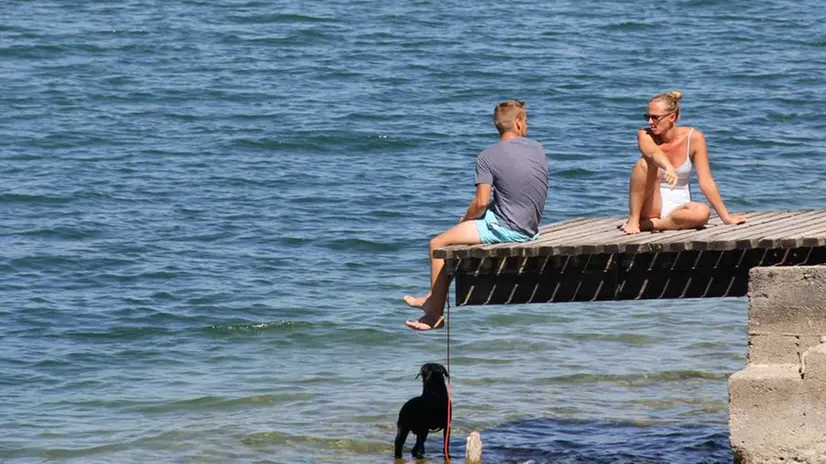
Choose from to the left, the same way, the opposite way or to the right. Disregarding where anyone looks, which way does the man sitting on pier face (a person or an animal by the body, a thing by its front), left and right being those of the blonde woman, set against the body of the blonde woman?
to the right

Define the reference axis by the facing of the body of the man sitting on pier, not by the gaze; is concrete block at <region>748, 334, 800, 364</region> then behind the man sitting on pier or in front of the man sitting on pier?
behind

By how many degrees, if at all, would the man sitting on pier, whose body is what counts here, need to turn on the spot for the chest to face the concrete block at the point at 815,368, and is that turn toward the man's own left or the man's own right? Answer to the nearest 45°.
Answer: approximately 180°

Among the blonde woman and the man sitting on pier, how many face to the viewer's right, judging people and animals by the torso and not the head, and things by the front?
0

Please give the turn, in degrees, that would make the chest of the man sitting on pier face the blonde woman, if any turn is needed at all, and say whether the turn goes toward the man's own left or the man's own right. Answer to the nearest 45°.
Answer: approximately 135° to the man's own right

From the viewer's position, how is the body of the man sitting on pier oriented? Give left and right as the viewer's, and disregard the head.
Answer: facing away from the viewer and to the left of the viewer

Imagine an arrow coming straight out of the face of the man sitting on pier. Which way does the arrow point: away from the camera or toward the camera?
away from the camera

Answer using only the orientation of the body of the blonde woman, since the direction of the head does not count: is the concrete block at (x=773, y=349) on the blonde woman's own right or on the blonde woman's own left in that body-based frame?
on the blonde woman's own left

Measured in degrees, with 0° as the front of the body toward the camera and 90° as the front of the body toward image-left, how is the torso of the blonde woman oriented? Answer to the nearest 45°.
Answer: approximately 45°

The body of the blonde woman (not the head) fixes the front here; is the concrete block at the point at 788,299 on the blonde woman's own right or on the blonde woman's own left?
on the blonde woman's own left

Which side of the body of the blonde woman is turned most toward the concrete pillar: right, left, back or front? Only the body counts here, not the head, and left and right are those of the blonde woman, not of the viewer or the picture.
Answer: left
